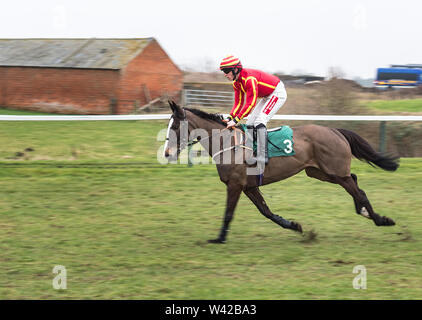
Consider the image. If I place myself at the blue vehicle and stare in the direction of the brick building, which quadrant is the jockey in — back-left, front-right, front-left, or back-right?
front-left

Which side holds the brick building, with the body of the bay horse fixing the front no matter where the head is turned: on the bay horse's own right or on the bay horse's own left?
on the bay horse's own right

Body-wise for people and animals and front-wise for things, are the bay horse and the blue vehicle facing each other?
no

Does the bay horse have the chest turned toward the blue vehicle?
no

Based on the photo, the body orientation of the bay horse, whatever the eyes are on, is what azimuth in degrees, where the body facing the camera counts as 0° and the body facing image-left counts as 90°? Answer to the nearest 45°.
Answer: approximately 90°

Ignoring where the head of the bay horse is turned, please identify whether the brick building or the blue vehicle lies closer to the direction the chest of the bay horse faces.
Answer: the brick building

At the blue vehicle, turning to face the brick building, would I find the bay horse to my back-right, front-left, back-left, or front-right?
front-left

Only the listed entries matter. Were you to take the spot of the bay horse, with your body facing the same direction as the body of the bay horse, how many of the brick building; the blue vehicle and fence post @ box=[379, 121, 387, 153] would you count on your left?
0

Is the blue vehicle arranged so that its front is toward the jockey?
no

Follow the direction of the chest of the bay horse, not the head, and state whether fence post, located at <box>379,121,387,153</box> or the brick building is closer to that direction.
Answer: the brick building
